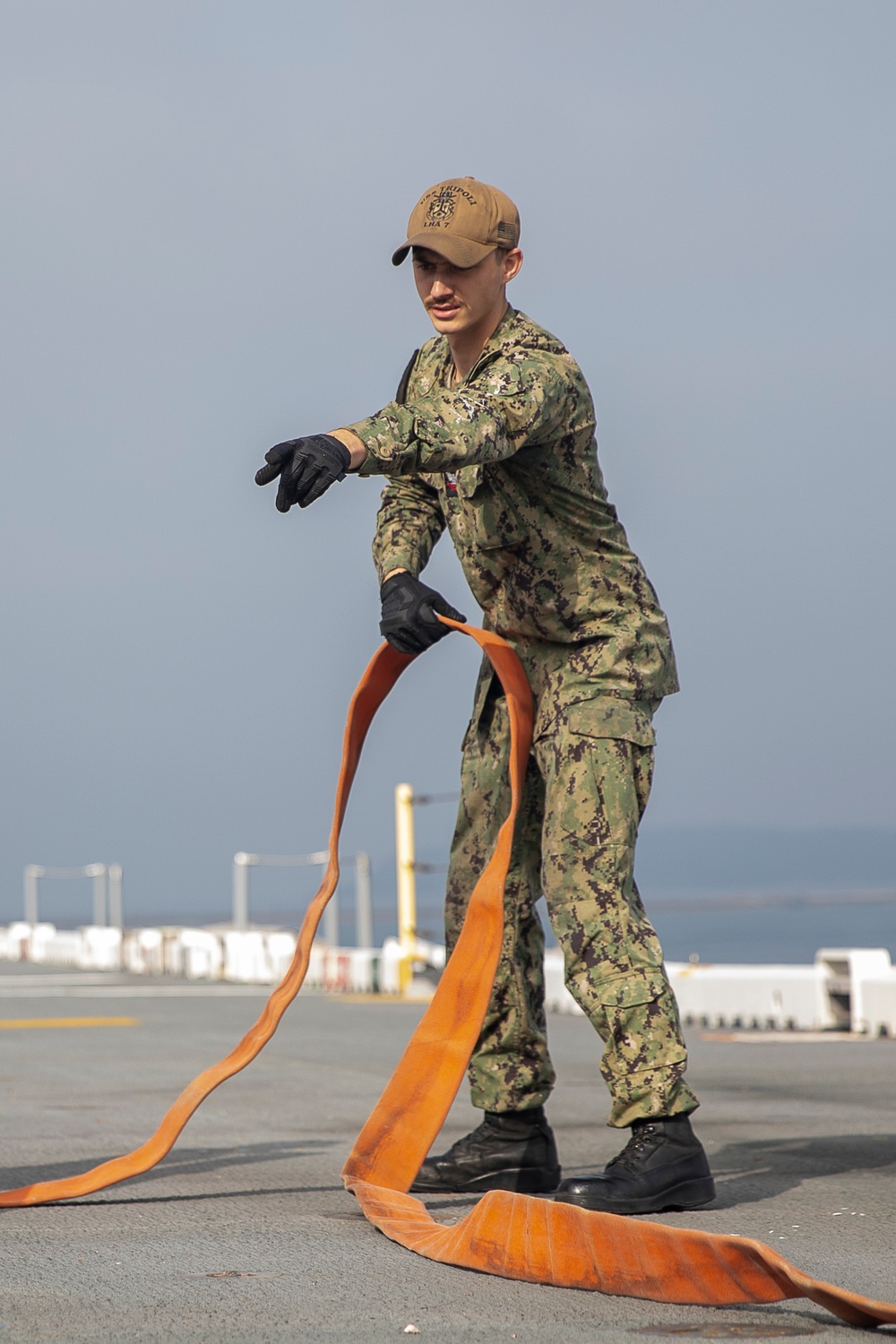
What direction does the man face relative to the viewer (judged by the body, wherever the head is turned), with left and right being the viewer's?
facing the viewer and to the left of the viewer

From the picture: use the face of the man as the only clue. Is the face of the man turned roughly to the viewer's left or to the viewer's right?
to the viewer's left

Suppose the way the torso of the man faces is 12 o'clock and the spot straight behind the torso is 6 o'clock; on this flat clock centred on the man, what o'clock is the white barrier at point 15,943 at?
The white barrier is roughly at 4 o'clock from the man.

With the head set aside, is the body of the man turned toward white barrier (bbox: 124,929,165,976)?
no

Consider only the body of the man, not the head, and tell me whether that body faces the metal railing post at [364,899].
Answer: no

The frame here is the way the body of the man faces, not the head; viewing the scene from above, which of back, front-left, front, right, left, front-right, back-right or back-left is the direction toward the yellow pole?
back-right

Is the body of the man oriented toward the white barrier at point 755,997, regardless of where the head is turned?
no

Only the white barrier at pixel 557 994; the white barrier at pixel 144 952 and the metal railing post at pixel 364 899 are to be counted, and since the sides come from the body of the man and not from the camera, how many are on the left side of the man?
0
